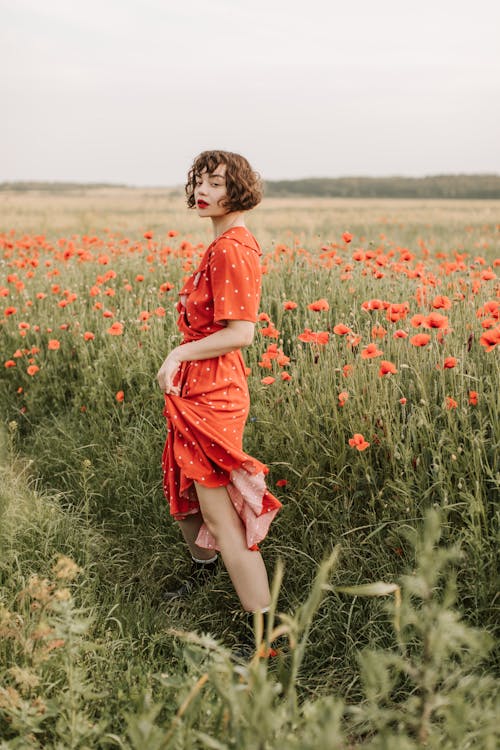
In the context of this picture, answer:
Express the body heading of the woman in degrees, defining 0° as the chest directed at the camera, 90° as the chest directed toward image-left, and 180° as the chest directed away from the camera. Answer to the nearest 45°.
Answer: approximately 90°

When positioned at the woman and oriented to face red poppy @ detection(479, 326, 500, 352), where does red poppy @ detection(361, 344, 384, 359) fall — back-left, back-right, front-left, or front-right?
front-left

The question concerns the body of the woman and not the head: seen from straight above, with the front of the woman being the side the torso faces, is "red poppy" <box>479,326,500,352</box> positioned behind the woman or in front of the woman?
behind
